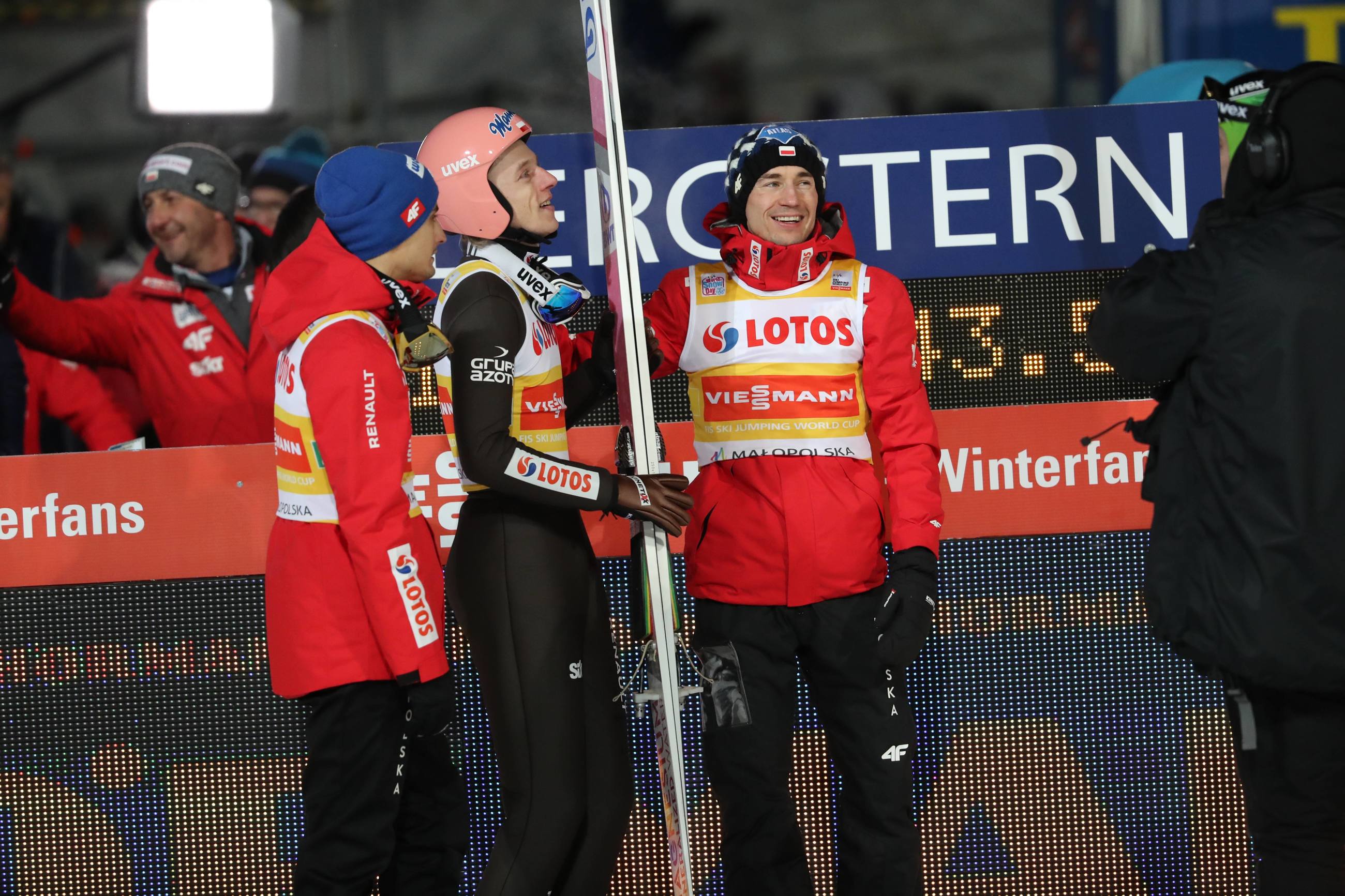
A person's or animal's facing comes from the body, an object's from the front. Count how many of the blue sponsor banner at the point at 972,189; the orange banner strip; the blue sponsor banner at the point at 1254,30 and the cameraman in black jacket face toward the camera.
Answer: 3

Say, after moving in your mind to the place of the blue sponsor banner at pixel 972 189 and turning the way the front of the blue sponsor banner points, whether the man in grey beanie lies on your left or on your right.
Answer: on your right

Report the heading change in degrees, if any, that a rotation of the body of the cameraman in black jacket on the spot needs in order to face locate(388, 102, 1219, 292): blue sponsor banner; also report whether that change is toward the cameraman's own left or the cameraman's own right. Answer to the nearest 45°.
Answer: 0° — they already face it

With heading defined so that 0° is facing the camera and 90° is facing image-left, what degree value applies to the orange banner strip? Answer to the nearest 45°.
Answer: approximately 0°

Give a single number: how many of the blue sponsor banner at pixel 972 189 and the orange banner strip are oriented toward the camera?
2

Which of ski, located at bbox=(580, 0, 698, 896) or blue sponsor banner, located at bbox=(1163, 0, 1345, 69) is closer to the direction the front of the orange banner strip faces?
the ski

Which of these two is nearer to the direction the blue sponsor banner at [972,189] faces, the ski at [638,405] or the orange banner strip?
the ski
